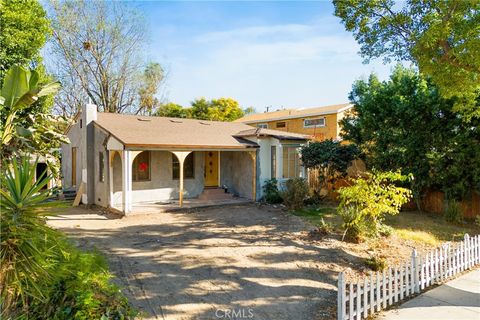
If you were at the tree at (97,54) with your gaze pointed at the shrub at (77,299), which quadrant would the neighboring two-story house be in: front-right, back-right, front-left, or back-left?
front-left

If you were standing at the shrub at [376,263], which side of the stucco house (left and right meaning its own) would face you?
front

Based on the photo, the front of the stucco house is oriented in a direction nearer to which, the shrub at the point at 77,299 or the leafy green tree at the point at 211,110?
the shrub

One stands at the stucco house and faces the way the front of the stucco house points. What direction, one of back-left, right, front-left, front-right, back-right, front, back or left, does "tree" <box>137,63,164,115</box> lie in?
back-left

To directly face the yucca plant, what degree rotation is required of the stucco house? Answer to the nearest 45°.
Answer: approximately 45° to its right

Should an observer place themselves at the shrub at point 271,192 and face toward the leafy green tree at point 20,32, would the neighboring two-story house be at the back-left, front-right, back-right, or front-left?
back-right

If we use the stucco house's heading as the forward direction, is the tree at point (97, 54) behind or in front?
behind

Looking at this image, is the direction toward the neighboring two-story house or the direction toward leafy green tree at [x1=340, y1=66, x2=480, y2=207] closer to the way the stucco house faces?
the leafy green tree

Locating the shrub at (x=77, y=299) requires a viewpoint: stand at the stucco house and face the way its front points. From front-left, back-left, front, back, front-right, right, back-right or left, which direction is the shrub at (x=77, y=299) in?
front-right

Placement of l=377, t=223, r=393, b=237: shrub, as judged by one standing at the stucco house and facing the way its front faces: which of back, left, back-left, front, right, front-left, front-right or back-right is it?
front

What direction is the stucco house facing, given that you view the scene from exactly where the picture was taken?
facing the viewer and to the right of the viewer

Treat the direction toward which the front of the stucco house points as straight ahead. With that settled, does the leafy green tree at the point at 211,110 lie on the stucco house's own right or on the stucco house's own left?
on the stucco house's own left
